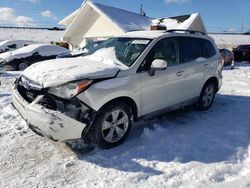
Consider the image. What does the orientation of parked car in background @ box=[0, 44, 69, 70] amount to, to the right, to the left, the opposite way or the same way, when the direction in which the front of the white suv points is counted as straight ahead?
the same way

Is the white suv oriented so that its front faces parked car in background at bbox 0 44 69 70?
no

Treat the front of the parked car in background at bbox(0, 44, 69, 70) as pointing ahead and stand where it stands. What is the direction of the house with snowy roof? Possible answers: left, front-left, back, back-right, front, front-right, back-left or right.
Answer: back

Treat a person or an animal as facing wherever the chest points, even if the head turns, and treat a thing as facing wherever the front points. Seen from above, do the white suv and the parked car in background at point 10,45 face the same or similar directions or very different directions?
same or similar directions

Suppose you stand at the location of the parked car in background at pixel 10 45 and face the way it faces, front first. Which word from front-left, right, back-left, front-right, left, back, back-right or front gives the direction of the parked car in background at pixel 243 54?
back-left

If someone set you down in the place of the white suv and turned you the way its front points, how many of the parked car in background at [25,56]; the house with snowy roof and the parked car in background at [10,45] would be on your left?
0

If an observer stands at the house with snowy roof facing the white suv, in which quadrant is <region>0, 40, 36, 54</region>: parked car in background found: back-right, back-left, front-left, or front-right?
front-right

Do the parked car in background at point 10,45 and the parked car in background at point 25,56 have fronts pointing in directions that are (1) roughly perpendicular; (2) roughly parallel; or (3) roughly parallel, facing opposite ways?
roughly parallel

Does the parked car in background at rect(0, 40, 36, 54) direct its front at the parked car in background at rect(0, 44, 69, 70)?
no

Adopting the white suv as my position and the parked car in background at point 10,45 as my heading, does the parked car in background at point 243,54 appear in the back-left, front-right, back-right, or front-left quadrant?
front-right

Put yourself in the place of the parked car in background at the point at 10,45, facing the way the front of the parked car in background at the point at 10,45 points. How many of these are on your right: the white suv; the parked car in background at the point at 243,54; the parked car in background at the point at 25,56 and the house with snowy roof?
0

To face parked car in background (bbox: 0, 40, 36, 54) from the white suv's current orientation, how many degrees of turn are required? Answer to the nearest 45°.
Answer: approximately 90° to its right

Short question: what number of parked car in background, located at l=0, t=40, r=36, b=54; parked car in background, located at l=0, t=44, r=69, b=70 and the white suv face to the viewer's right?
0

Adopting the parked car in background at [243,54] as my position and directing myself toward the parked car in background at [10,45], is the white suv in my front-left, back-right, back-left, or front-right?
front-left

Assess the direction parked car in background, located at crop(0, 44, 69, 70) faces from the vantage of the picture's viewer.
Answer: facing the viewer and to the left of the viewer

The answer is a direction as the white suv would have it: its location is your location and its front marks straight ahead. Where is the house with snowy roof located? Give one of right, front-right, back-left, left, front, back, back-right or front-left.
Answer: back-right
